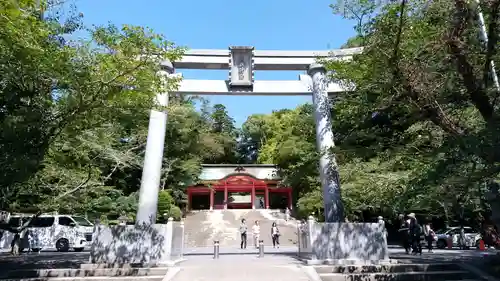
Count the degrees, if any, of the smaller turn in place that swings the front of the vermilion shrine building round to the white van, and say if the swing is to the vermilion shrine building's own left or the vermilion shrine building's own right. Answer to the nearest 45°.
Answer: approximately 45° to the vermilion shrine building's own right

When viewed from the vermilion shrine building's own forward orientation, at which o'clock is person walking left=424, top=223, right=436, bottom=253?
The person walking is roughly at 11 o'clock from the vermilion shrine building.

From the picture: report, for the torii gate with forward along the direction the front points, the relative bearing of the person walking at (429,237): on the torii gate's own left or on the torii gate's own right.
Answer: on the torii gate's own left

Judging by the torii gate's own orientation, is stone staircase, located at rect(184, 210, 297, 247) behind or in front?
behind

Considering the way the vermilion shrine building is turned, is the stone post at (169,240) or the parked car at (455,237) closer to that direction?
the stone post

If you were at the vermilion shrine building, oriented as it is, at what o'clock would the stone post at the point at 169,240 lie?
The stone post is roughly at 12 o'clock from the vermilion shrine building.

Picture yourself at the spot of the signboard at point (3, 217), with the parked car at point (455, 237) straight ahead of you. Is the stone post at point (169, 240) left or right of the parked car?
right

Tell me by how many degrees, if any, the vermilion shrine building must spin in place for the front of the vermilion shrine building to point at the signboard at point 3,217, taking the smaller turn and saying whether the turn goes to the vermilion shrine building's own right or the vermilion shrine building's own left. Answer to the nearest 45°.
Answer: approximately 45° to the vermilion shrine building's own right

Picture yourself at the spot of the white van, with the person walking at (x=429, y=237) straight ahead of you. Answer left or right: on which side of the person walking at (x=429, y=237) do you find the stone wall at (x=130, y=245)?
right

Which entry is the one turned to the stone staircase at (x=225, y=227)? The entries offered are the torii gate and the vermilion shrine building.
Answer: the vermilion shrine building
